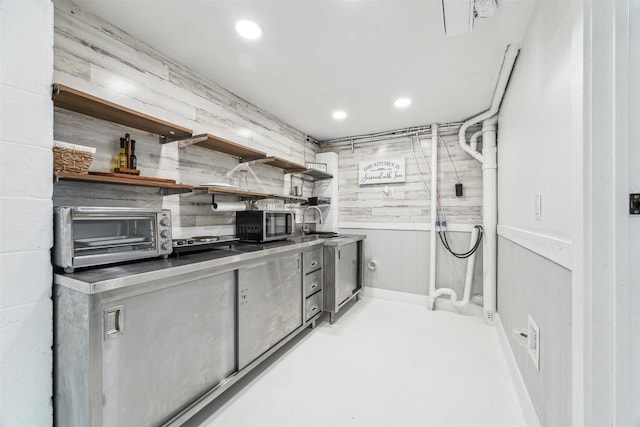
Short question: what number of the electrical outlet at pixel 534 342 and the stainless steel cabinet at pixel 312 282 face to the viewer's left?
1

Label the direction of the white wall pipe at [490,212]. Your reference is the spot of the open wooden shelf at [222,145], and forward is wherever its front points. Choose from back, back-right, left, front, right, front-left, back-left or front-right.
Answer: front-left

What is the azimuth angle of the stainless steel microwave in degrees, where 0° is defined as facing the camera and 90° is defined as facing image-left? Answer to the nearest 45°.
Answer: approximately 315°

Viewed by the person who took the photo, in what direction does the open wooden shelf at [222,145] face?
facing the viewer and to the right of the viewer

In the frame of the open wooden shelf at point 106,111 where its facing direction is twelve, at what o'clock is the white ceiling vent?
The white ceiling vent is roughly at 12 o'clock from the open wooden shelf.

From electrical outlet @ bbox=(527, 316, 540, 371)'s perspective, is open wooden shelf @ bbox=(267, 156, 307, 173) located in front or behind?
in front

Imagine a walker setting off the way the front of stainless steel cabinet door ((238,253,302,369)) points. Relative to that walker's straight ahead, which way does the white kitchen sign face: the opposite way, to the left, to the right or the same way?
to the right

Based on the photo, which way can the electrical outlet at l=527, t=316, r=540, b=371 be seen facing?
to the viewer's left

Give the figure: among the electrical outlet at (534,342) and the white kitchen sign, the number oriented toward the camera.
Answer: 1

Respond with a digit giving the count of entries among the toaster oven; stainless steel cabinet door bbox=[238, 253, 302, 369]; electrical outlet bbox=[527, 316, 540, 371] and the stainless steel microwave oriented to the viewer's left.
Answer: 1

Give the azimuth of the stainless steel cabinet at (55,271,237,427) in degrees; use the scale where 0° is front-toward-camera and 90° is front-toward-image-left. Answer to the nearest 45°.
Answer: approximately 315°
